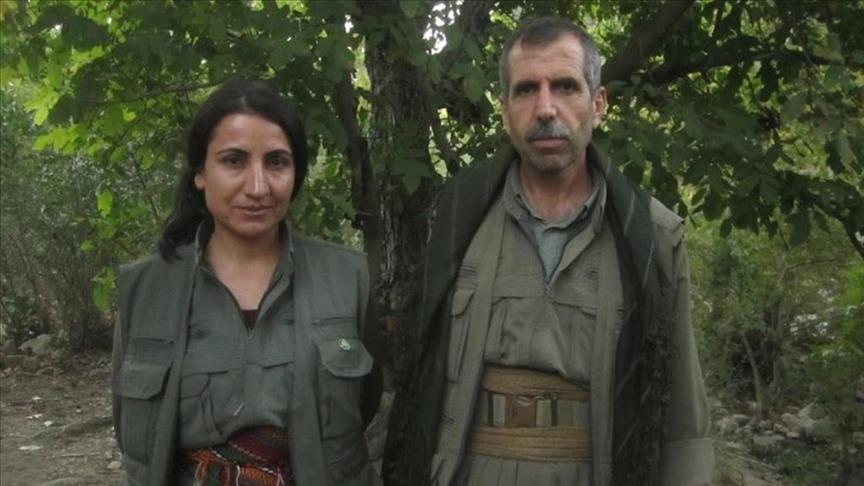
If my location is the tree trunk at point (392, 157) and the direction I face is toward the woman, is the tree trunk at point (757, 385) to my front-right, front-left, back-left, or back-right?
back-left

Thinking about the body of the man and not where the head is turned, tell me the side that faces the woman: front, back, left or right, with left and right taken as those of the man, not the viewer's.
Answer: right

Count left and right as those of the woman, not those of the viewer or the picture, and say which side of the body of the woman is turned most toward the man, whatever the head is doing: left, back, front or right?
left

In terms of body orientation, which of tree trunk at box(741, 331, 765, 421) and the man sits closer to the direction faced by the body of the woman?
the man

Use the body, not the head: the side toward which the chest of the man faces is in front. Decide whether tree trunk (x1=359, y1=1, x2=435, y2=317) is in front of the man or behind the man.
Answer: behind

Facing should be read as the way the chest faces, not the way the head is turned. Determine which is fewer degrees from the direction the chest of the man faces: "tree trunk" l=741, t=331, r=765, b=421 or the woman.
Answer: the woman

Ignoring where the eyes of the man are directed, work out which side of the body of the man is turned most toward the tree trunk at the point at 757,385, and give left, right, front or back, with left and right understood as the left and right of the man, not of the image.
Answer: back

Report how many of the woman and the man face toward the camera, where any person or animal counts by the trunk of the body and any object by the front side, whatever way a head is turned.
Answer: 2
